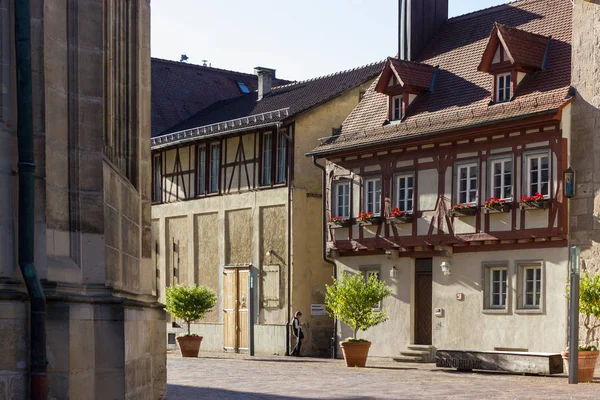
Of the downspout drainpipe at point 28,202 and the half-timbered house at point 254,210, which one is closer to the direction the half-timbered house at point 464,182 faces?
the downspout drainpipe

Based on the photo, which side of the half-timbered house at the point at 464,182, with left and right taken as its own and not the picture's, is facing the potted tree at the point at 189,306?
right

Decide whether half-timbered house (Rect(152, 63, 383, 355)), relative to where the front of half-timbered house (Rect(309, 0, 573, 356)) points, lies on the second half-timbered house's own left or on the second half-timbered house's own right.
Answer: on the second half-timbered house's own right

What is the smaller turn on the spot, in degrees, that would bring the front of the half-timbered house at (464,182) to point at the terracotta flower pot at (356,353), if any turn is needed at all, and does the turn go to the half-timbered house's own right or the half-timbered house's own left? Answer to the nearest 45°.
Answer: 0° — it already faces it

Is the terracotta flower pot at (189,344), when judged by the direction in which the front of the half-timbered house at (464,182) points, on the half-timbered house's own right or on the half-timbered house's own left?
on the half-timbered house's own right

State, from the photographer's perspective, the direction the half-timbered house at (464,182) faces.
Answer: facing the viewer and to the left of the viewer

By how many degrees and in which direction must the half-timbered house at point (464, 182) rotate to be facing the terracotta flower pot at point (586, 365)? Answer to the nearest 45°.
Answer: approximately 45° to its left

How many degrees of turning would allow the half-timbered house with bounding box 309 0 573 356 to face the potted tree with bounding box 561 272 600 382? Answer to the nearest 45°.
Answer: approximately 45° to its left
